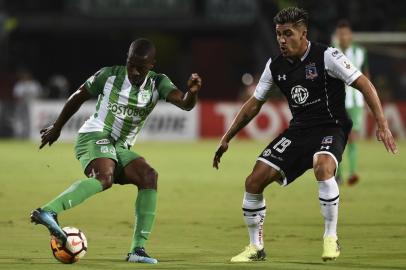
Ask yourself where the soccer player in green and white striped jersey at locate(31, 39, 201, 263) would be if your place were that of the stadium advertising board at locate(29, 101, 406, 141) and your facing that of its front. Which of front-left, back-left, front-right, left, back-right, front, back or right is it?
front

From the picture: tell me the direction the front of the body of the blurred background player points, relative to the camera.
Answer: toward the camera

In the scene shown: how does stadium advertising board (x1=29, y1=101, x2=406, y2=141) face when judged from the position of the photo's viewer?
facing the viewer

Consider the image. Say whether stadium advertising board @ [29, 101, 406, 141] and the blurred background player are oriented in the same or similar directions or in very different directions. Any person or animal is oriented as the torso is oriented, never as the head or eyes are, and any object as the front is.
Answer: same or similar directions

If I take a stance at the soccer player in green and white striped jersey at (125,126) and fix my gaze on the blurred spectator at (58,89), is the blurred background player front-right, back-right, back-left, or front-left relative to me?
front-right

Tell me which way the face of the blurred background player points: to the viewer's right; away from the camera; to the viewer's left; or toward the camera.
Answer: toward the camera

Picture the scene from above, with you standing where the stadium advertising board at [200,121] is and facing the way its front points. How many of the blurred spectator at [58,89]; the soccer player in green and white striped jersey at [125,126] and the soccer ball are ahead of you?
2

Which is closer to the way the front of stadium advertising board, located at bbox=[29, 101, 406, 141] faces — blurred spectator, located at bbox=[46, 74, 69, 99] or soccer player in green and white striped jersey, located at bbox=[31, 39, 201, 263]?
the soccer player in green and white striped jersey

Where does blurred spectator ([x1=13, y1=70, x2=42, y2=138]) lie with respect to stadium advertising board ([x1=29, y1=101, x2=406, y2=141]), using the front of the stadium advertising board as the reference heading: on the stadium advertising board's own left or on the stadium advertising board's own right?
on the stadium advertising board's own right

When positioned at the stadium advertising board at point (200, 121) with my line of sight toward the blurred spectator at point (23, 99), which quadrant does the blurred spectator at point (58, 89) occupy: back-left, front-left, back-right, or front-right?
front-right

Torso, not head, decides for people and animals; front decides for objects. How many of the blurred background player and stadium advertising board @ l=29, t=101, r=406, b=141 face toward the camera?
2

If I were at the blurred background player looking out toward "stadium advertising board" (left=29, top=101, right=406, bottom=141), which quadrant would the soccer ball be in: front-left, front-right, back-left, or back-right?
back-left

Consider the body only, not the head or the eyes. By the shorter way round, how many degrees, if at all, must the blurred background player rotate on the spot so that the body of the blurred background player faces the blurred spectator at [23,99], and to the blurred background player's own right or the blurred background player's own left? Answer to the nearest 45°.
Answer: approximately 135° to the blurred background player's own right
